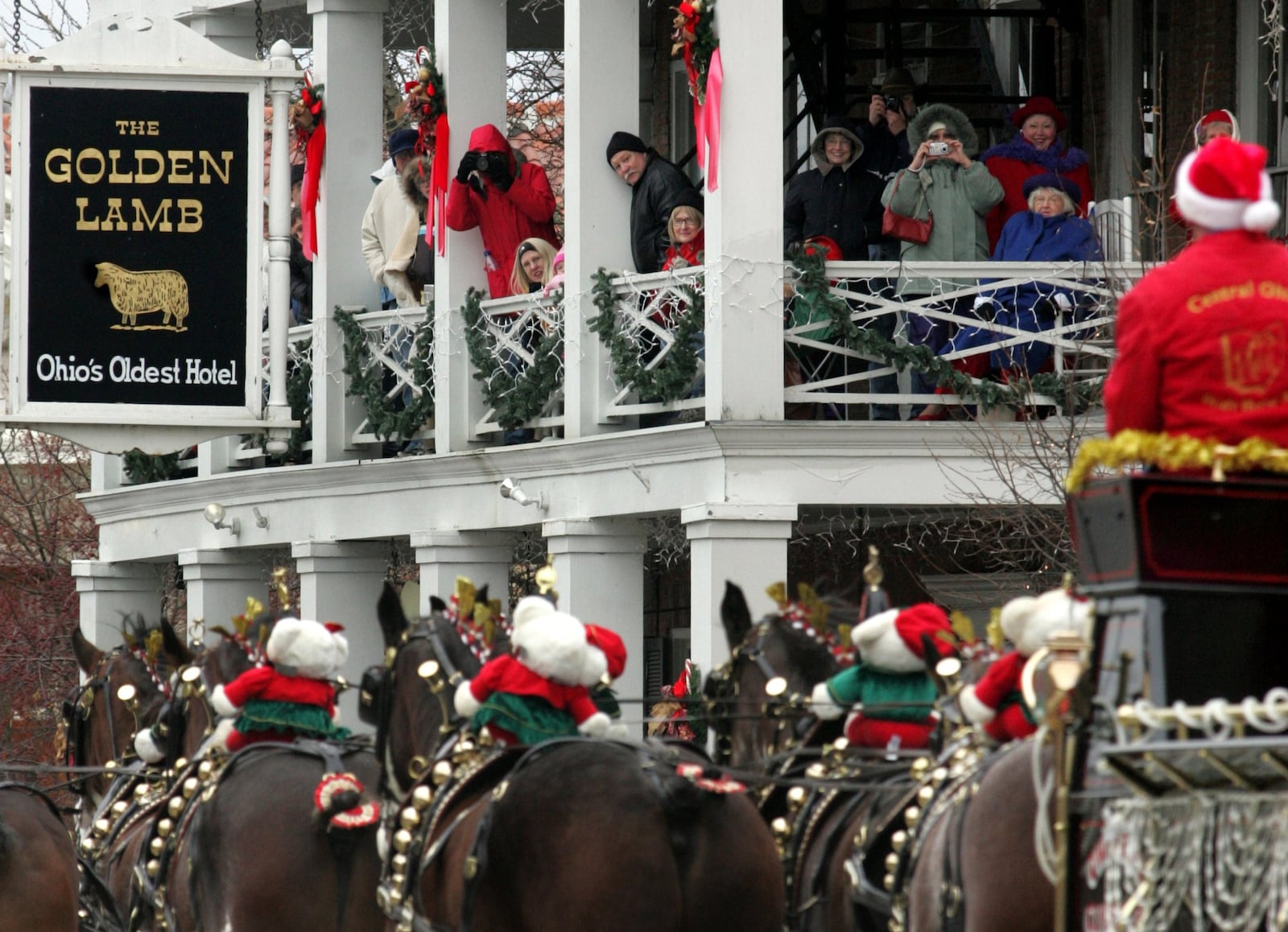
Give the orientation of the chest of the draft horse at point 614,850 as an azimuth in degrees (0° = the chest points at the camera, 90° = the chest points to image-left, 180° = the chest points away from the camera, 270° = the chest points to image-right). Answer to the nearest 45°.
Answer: approximately 135°

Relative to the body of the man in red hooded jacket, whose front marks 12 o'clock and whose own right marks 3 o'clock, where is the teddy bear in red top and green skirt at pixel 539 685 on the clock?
The teddy bear in red top and green skirt is roughly at 12 o'clock from the man in red hooded jacket.

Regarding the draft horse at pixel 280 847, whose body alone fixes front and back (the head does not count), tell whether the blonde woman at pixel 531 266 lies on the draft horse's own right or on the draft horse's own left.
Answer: on the draft horse's own right

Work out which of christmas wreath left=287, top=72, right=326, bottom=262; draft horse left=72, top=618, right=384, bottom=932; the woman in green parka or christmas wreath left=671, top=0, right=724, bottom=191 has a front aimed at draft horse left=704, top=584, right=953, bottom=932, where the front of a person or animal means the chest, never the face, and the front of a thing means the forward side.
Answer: the woman in green parka
